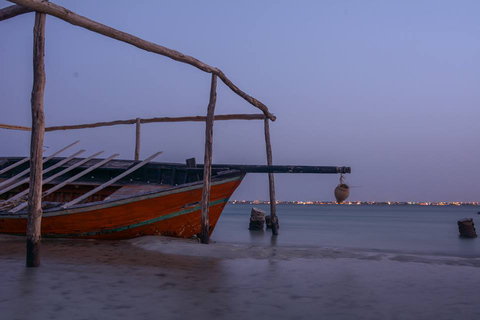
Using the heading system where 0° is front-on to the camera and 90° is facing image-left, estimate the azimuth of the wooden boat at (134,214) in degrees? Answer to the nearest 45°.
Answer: approximately 270°
